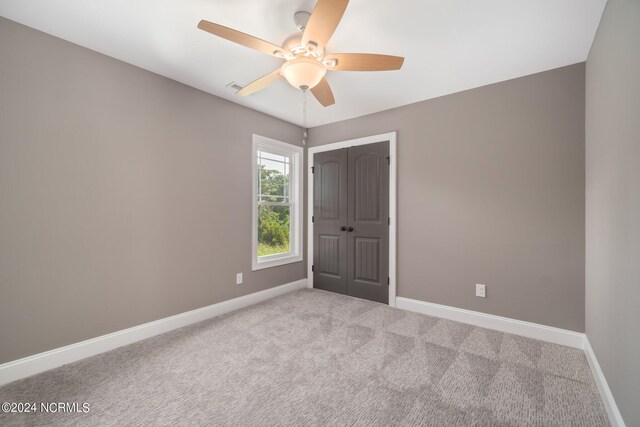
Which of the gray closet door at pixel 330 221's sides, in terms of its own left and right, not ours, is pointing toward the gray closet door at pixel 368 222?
left

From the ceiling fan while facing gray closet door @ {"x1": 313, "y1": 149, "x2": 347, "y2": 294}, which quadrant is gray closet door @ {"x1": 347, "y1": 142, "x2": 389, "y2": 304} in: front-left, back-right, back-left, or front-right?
front-right

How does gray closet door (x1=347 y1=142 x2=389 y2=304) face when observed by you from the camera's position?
facing the viewer and to the left of the viewer

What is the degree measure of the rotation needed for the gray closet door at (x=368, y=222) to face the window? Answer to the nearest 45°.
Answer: approximately 45° to its right

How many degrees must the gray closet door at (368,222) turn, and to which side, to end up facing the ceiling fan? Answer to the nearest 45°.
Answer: approximately 45° to its left

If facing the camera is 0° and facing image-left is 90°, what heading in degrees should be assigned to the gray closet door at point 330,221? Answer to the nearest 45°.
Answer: approximately 45°

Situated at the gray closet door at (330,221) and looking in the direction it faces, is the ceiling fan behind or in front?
in front

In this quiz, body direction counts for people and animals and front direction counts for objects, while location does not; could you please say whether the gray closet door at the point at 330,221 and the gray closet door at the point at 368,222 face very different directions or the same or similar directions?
same or similar directions

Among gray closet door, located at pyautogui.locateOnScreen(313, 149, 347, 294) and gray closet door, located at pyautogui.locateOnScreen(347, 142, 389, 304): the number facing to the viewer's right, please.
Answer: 0

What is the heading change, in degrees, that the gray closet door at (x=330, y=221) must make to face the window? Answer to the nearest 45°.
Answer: approximately 45° to its right
